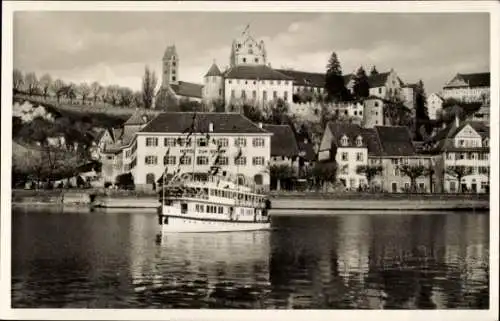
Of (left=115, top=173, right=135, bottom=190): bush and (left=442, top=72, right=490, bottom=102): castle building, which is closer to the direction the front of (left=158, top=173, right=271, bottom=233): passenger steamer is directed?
the bush

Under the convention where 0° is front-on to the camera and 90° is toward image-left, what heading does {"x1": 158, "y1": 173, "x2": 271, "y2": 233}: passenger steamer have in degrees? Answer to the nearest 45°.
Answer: approximately 45°

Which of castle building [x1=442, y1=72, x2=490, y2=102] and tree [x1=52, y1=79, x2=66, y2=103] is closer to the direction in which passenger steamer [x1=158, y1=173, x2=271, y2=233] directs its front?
the tree
